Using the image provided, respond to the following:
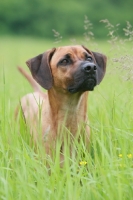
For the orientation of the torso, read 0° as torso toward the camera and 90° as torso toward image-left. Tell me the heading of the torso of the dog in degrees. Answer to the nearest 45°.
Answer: approximately 315°
